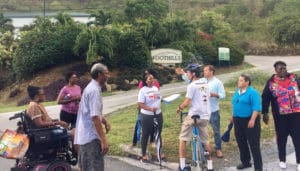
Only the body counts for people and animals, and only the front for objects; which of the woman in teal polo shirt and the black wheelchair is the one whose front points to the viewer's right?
the black wheelchair

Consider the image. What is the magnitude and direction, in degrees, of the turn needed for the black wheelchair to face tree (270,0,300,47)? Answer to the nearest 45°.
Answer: approximately 45° to its left

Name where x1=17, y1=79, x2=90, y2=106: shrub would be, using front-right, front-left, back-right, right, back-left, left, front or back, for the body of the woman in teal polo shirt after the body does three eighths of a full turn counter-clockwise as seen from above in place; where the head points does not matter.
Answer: back-left

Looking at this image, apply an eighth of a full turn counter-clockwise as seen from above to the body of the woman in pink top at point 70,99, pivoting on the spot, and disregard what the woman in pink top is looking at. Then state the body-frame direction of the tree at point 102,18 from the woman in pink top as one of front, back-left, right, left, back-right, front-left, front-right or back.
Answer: left

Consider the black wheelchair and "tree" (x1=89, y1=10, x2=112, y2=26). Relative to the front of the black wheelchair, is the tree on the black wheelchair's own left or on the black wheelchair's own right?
on the black wheelchair's own left

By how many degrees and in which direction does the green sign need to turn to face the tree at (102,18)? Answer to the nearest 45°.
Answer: approximately 90° to its right

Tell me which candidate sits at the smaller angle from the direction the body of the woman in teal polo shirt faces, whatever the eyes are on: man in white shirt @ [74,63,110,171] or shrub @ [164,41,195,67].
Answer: the man in white shirt

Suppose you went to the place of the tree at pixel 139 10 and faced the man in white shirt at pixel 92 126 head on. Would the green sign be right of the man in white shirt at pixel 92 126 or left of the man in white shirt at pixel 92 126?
left

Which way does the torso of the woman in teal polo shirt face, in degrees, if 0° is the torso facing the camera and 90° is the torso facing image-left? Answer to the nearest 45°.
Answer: approximately 45°

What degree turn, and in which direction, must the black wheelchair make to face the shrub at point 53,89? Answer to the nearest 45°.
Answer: approximately 90° to its left

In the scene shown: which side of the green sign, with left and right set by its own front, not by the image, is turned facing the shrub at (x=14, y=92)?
right

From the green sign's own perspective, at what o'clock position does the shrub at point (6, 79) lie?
The shrub is roughly at 3 o'clock from the green sign.

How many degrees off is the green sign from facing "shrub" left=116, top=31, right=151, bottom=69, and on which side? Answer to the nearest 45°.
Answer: approximately 90° to its right
